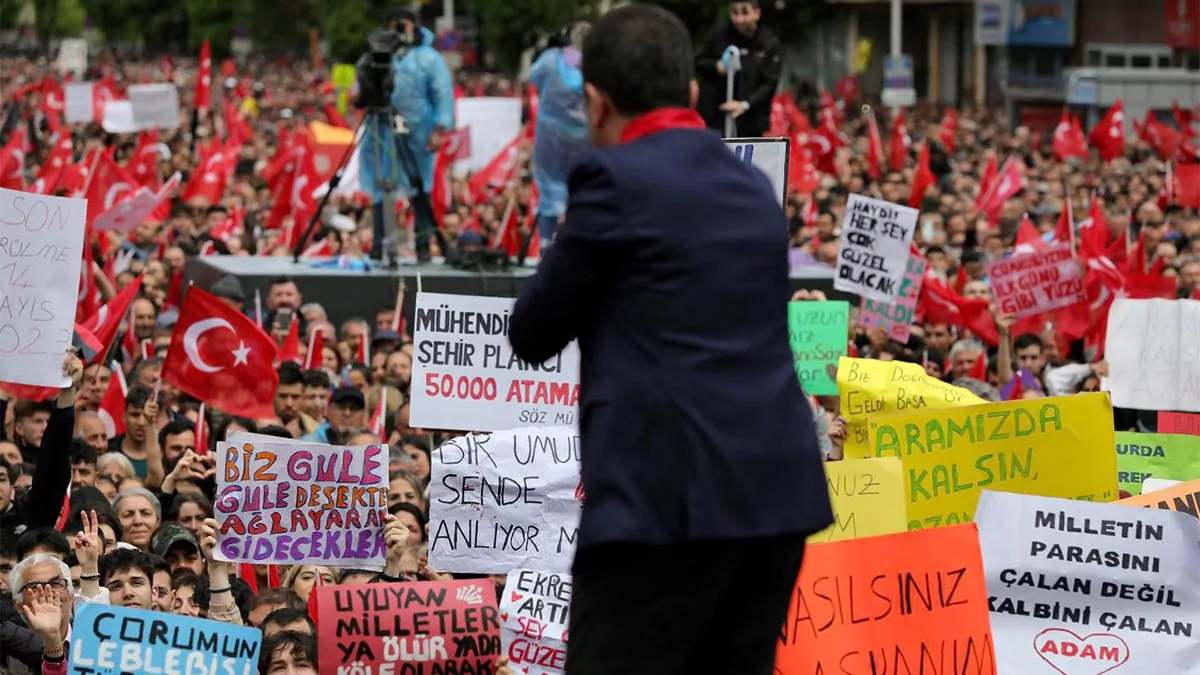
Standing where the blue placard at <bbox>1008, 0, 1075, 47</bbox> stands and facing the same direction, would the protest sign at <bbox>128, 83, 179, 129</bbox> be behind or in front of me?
in front

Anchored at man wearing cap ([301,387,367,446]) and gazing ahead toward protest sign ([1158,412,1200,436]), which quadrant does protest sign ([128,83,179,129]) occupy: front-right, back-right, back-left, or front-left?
back-left

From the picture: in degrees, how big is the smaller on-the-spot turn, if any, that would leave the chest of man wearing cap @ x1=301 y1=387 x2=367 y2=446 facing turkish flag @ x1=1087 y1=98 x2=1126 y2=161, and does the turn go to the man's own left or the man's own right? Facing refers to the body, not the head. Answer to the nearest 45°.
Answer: approximately 135° to the man's own left

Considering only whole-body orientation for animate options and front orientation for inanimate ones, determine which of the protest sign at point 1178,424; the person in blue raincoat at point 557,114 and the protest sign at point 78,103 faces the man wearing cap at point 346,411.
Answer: the protest sign at point 78,103
